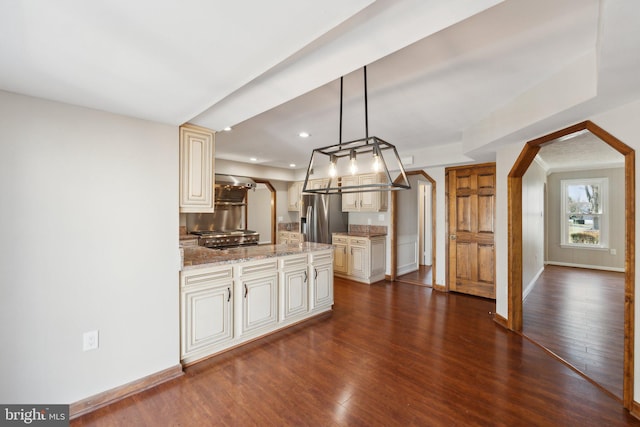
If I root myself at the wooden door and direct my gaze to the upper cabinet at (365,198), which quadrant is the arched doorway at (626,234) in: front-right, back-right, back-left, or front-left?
back-left

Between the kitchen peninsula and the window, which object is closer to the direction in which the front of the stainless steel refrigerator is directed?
the kitchen peninsula

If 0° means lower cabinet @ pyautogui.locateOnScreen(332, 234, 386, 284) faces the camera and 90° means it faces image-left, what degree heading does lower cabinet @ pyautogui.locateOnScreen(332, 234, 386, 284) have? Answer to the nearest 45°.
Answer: approximately 45°

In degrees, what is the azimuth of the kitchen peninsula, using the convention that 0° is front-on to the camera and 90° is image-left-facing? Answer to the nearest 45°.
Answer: approximately 315°

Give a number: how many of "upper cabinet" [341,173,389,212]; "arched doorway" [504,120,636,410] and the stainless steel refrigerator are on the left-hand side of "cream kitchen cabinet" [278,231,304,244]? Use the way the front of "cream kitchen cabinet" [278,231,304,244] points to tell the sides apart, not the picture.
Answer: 3

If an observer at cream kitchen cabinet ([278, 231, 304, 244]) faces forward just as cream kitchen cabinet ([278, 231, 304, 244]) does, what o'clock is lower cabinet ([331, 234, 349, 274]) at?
The lower cabinet is roughly at 9 o'clock from the cream kitchen cabinet.

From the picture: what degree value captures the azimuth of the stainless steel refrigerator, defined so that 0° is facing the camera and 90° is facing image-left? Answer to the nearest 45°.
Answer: approximately 45°
